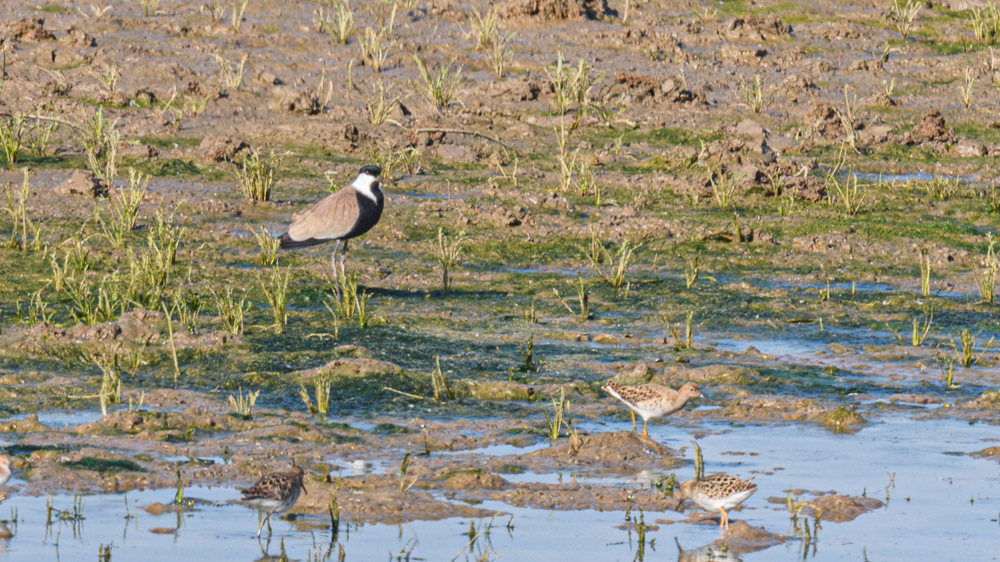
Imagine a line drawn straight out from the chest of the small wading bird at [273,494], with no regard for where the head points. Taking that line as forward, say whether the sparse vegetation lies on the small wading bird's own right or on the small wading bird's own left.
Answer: on the small wading bird's own left

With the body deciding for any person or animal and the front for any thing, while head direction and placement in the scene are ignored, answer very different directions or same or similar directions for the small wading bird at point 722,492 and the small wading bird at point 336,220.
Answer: very different directions

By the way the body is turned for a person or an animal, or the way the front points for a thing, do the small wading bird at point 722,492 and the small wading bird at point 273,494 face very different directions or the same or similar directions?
very different directions

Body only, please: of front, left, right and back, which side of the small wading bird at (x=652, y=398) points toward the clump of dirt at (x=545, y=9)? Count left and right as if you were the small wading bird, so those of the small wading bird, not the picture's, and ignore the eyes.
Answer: left

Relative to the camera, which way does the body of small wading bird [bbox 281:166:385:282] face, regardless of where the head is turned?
to the viewer's right

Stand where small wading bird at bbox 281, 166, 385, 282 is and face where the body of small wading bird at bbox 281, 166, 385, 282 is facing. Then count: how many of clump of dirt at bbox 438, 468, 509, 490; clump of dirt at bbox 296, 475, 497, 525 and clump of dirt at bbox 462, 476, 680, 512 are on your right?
3

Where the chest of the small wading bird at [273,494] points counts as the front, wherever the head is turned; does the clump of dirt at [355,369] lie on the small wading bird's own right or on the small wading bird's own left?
on the small wading bird's own left

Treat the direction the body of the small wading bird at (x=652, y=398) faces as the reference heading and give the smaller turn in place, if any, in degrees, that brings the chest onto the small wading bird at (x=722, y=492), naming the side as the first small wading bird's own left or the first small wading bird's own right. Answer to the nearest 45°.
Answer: approximately 90° to the first small wading bird's own right

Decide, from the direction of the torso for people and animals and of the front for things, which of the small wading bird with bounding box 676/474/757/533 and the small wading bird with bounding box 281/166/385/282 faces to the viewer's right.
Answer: the small wading bird with bounding box 281/166/385/282

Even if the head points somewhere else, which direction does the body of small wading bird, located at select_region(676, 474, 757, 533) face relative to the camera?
to the viewer's left

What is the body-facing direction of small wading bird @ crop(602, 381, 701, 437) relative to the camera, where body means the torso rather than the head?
to the viewer's right

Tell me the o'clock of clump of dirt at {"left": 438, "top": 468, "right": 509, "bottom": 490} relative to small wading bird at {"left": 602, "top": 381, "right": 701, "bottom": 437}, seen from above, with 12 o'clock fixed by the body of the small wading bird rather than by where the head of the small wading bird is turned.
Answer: The clump of dirt is roughly at 4 o'clock from the small wading bird.

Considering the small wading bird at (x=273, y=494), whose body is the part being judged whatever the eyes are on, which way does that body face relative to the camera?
to the viewer's right

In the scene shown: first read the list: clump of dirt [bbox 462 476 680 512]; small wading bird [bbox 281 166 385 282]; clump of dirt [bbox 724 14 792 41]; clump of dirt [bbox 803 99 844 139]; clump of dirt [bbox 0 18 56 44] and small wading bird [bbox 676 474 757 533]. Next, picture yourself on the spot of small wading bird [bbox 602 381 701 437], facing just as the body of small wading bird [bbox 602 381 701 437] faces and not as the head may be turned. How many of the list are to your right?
2

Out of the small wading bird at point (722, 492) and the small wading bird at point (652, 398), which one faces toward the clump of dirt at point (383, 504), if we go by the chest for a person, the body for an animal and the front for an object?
the small wading bird at point (722, 492)

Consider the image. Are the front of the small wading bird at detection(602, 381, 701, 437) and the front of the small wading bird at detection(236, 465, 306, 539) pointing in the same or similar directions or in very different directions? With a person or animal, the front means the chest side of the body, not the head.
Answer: same or similar directions

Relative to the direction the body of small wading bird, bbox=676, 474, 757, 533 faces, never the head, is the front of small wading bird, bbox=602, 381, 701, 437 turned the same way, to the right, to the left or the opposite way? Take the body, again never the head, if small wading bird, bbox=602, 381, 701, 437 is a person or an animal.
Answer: the opposite way

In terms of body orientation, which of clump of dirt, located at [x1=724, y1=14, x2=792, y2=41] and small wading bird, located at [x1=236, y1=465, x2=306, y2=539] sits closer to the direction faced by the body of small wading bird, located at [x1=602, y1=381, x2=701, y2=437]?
the clump of dirt

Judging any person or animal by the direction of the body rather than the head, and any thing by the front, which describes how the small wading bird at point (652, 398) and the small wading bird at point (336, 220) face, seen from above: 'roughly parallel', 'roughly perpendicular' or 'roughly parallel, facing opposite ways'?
roughly parallel

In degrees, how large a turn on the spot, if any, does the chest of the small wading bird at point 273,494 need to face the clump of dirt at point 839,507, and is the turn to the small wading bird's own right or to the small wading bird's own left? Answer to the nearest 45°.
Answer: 0° — it already faces it

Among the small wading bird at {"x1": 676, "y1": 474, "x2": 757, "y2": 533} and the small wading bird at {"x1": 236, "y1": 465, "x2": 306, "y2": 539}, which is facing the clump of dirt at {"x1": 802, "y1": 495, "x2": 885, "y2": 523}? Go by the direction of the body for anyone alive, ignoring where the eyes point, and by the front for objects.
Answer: the small wading bird at {"x1": 236, "y1": 465, "x2": 306, "y2": 539}
